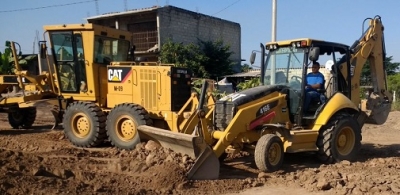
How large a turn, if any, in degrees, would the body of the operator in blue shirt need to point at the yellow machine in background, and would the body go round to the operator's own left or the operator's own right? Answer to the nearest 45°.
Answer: approximately 45° to the operator's own right

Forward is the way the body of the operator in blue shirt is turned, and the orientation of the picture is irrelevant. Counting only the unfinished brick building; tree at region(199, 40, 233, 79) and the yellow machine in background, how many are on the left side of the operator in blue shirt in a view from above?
0

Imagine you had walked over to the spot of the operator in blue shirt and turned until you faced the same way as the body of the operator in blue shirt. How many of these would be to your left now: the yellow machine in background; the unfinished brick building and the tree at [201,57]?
0

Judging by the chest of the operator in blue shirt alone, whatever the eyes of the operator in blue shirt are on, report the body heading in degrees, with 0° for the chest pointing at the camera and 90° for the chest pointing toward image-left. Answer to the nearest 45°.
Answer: approximately 45°

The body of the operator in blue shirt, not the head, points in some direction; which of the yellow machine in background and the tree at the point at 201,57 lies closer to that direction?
the yellow machine in background

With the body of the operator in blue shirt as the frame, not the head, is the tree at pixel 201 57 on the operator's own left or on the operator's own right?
on the operator's own right

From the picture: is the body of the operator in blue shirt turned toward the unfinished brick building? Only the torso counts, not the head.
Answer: no
